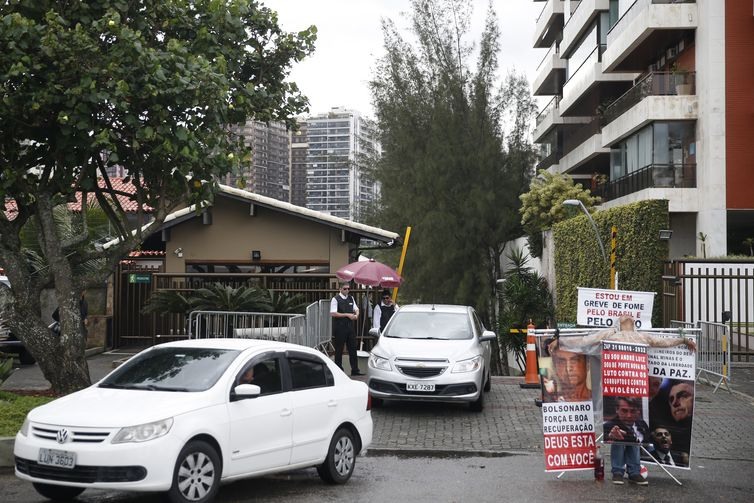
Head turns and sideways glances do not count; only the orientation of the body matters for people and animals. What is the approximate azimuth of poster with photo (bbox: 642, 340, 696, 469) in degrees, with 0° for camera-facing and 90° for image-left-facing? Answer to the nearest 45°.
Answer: approximately 0°

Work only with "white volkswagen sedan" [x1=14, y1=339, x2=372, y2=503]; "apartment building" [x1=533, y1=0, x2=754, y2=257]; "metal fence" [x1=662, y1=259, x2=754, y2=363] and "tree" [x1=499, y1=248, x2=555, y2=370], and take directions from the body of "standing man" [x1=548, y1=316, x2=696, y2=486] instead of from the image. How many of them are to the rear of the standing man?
3

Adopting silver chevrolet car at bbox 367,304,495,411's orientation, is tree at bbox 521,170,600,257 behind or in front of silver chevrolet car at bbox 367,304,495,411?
behind

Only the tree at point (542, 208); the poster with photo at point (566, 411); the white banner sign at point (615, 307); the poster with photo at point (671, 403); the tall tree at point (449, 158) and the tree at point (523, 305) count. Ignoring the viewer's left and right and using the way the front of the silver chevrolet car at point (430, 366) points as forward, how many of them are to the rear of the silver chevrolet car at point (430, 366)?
3

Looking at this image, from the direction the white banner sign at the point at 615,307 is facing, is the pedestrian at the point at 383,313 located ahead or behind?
behind

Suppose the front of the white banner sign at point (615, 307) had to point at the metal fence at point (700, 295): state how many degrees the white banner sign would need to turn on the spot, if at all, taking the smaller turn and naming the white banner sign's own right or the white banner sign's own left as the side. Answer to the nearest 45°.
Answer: approximately 180°

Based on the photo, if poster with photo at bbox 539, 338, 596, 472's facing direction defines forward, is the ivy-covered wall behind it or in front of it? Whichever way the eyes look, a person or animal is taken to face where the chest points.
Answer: behind

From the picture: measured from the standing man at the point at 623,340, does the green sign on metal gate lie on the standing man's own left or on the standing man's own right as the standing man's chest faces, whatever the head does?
on the standing man's own right
